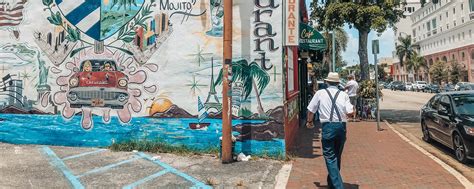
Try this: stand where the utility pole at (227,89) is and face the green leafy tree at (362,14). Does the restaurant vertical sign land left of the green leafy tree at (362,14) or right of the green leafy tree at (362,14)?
right

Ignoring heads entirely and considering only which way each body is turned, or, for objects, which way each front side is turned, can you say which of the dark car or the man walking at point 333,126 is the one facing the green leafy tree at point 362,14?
the man walking

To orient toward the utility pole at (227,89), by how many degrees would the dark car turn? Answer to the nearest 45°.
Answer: approximately 90° to its right

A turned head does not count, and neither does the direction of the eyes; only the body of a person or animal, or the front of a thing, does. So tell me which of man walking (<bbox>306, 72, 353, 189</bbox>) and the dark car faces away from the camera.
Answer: the man walking

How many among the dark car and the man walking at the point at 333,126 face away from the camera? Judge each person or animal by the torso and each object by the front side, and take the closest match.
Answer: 1

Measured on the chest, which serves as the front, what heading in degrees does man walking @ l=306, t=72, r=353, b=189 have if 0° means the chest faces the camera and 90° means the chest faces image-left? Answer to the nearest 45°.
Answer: approximately 180°

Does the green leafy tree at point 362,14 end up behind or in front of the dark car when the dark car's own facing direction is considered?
behind

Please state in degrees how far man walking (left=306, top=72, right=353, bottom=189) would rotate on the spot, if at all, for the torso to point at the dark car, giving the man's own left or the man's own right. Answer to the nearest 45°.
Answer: approximately 45° to the man's own right

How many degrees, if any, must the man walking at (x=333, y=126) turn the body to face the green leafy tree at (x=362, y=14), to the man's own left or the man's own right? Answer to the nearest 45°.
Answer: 0° — they already face it

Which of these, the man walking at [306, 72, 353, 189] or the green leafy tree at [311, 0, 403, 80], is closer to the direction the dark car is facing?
the man walking
